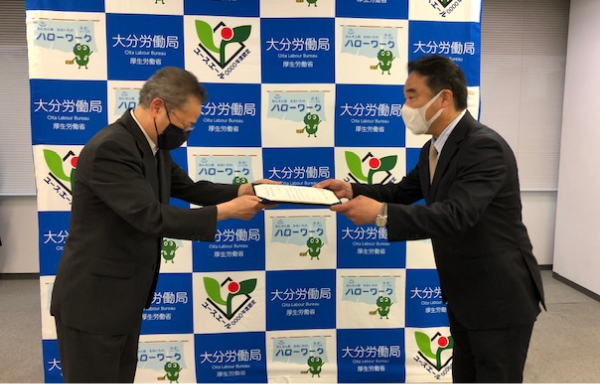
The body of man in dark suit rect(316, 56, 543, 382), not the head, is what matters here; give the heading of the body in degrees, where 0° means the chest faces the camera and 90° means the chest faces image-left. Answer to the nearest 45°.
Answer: approximately 90°

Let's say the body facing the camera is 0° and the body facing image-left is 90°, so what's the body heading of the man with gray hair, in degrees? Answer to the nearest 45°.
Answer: approximately 270°

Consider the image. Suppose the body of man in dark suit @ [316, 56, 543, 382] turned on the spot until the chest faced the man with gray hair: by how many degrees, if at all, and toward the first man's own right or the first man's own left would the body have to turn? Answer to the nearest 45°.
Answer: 0° — they already face them

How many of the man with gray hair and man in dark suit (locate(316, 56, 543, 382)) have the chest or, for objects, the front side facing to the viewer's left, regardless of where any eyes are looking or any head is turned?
1
